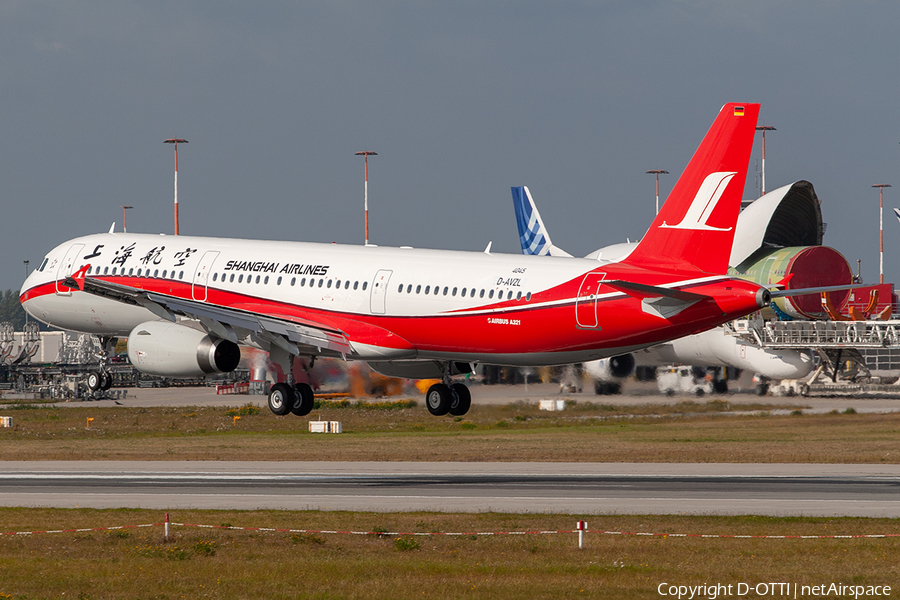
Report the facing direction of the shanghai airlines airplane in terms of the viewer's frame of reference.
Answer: facing away from the viewer and to the left of the viewer
